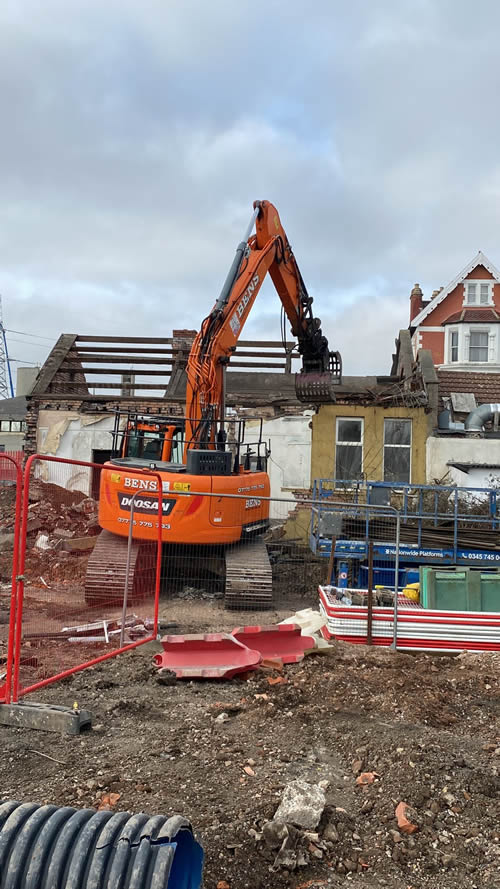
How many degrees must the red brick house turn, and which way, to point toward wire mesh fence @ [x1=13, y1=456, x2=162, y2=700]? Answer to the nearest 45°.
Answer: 0° — it already faces it

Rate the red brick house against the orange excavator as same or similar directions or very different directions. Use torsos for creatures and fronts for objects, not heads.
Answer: very different directions

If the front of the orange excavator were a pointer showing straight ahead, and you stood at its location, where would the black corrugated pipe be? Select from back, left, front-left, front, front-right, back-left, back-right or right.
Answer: back-right

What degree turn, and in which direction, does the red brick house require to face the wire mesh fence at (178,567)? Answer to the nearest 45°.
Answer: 0° — it already faces it

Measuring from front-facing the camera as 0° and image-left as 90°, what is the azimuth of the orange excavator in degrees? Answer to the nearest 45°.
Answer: approximately 225°

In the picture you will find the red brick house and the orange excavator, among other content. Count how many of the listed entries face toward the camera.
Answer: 1

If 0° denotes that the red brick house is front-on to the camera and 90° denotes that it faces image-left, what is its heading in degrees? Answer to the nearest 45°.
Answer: approximately 0°

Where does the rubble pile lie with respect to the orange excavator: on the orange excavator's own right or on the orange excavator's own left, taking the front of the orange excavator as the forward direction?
on the orange excavator's own left
